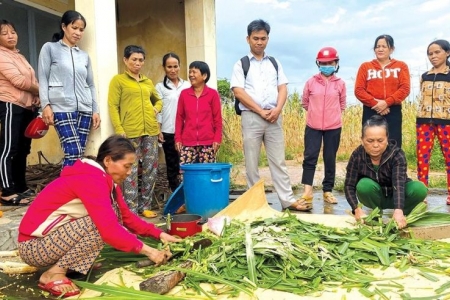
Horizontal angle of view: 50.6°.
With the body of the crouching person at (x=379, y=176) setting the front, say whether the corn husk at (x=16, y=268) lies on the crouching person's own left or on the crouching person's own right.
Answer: on the crouching person's own right

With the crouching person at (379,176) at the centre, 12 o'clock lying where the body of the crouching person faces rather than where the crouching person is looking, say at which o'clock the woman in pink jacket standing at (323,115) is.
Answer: The woman in pink jacket standing is roughly at 5 o'clock from the crouching person.

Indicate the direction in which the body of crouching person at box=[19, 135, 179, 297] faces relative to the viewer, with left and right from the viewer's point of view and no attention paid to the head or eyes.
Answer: facing to the right of the viewer

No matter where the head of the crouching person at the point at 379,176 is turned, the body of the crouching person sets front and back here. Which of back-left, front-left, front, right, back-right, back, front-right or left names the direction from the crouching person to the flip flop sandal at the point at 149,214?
right

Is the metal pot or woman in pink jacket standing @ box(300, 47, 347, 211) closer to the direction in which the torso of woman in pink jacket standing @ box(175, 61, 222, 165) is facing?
the metal pot

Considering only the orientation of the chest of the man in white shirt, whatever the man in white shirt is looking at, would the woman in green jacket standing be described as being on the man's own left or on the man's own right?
on the man's own right

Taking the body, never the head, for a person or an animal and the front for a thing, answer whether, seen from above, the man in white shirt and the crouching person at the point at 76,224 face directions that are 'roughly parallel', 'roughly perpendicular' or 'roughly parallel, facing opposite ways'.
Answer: roughly perpendicular
